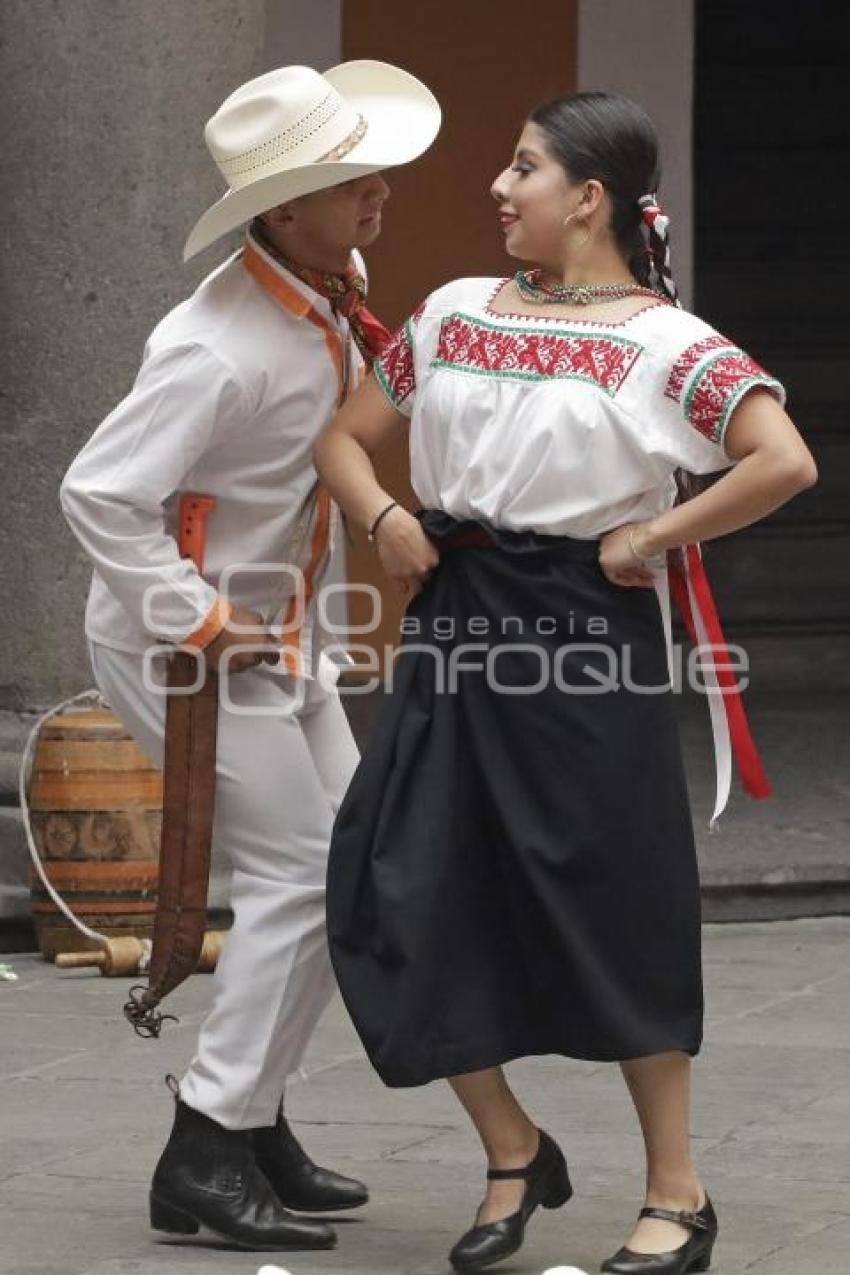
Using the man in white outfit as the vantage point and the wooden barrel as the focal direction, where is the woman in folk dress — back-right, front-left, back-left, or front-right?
back-right

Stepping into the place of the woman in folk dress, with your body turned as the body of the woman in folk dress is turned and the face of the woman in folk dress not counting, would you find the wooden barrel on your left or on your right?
on your right

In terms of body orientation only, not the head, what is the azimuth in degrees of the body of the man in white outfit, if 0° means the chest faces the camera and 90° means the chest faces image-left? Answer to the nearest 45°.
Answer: approximately 270°

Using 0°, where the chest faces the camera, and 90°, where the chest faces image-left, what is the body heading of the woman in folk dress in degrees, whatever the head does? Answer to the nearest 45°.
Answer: approximately 45°

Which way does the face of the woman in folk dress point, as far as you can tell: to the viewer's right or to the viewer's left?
to the viewer's left

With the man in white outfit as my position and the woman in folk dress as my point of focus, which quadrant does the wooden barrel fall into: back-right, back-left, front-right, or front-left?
back-left

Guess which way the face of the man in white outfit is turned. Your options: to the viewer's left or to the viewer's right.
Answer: to the viewer's right

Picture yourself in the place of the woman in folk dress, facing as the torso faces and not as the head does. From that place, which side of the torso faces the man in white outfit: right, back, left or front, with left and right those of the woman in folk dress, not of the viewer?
right

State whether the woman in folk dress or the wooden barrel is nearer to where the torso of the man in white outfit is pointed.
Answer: the woman in folk dress

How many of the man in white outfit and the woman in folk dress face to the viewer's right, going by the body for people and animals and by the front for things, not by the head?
1
